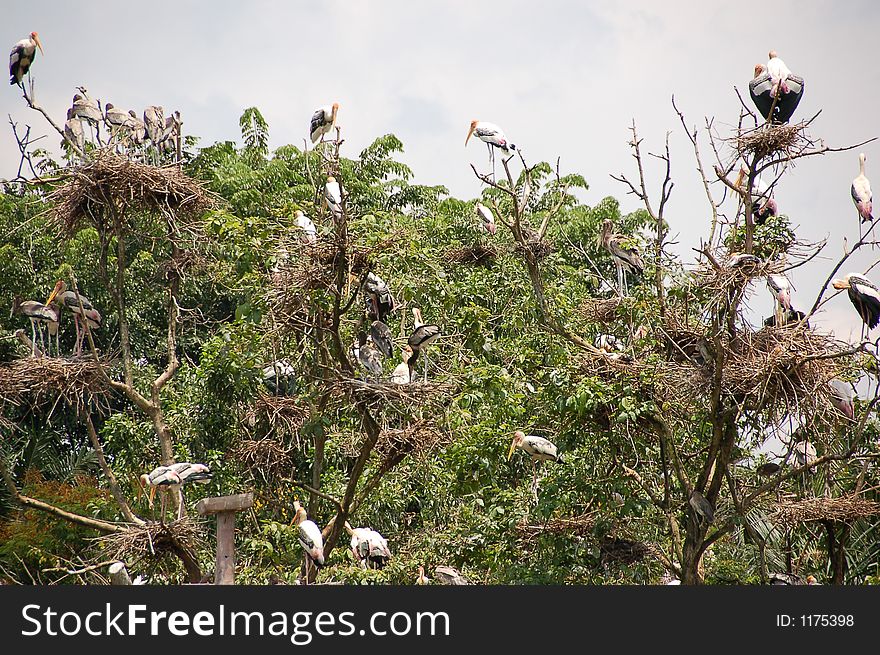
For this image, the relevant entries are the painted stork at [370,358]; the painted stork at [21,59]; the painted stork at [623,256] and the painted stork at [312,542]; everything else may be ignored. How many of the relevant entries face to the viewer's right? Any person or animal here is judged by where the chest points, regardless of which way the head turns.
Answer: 1

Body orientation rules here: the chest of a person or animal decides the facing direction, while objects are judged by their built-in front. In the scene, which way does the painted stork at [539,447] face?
to the viewer's left

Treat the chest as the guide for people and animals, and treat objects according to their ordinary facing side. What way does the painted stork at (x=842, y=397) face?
to the viewer's left

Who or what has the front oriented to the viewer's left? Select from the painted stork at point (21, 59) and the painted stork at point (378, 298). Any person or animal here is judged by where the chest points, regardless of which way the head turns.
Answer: the painted stork at point (378, 298)

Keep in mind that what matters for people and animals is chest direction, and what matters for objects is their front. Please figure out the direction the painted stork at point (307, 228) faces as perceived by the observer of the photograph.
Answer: facing to the left of the viewer

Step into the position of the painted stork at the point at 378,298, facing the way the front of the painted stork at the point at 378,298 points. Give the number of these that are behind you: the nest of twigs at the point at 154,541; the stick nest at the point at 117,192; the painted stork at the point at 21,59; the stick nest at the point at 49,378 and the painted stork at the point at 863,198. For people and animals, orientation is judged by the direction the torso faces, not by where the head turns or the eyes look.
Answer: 1

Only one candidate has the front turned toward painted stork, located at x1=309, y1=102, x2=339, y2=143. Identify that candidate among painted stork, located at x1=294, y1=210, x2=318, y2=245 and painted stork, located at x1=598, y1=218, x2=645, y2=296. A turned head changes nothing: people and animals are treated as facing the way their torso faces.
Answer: painted stork, located at x1=598, y1=218, x2=645, y2=296

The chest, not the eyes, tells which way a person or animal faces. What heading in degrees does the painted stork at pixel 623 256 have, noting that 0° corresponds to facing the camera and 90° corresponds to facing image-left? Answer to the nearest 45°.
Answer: approximately 90°

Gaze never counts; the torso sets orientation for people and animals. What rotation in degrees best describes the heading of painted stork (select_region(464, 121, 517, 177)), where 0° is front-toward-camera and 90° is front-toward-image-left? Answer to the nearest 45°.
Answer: approximately 90°

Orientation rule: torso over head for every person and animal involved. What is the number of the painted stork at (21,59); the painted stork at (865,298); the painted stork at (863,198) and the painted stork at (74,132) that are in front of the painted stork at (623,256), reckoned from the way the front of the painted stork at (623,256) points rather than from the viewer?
2
